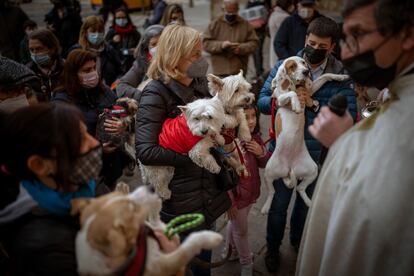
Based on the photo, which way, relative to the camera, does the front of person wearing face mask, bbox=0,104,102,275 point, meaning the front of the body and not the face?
to the viewer's right

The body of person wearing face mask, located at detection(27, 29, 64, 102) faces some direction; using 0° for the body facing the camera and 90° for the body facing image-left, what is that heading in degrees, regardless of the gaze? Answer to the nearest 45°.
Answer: approximately 45°

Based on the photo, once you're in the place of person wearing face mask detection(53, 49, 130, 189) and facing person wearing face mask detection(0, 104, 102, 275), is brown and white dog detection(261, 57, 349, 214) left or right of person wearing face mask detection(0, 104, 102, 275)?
left

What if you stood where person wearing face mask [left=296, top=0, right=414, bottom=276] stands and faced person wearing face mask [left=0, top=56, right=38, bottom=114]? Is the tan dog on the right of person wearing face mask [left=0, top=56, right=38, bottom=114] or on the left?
left

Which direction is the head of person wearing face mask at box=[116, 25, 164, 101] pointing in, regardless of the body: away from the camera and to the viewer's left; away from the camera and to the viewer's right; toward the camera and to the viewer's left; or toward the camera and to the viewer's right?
toward the camera and to the viewer's right

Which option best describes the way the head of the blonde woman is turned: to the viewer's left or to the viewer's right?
to the viewer's right
